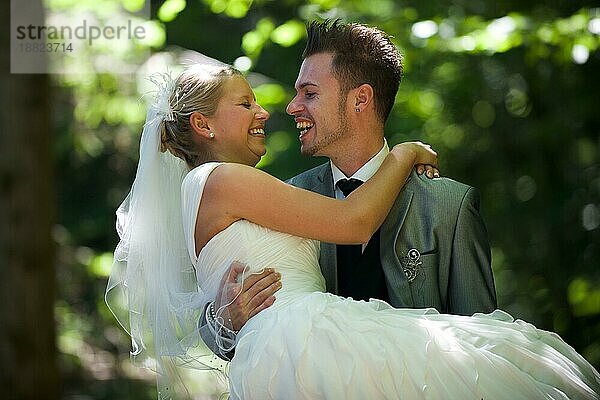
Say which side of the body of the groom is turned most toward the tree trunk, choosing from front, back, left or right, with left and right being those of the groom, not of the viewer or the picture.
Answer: right

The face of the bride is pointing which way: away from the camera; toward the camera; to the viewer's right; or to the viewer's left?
to the viewer's right

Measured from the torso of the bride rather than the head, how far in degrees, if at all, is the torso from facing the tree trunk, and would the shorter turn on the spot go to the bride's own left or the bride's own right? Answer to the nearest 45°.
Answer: approximately 135° to the bride's own left

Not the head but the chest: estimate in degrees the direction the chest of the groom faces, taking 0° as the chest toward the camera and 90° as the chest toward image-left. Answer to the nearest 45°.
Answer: approximately 45°

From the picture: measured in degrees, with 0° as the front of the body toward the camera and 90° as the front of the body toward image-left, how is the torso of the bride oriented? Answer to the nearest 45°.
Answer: approximately 270°

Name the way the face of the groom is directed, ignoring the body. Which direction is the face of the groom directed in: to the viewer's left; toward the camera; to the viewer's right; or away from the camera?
to the viewer's left
